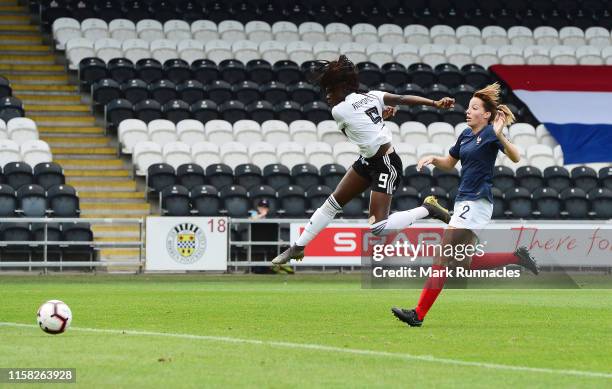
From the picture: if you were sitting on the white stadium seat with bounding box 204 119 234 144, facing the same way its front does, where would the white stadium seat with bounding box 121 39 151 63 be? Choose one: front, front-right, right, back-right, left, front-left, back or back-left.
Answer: back-right

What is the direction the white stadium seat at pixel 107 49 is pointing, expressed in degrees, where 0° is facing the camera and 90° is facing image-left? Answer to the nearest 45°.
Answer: approximately 0°

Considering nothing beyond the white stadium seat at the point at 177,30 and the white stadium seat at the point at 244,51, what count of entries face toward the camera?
2

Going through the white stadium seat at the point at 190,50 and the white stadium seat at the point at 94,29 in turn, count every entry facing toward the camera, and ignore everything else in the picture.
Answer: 2
